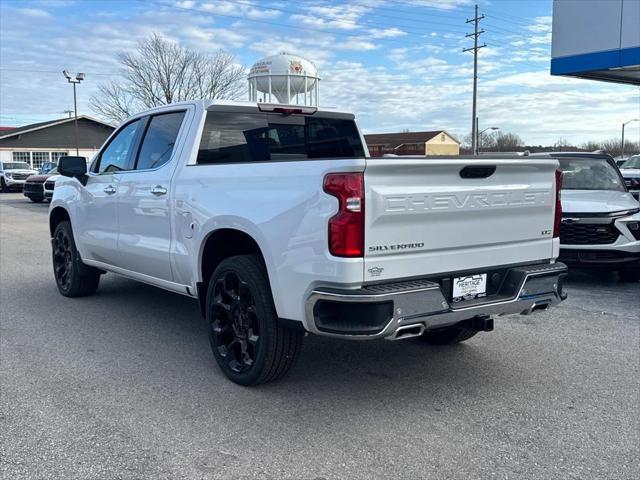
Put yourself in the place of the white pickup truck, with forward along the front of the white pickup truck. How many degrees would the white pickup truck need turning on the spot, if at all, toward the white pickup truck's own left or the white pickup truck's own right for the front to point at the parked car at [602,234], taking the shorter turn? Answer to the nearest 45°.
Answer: approximately 90° to the white pickup truck's own right

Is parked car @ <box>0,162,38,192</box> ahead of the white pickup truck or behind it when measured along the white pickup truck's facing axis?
ahead

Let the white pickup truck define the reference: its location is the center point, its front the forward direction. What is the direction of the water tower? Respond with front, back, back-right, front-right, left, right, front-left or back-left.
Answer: front-right

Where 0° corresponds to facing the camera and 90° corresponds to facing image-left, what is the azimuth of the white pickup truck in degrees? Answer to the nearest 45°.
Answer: approximately 135°

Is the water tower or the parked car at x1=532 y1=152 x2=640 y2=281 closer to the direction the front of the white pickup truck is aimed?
the water tower
